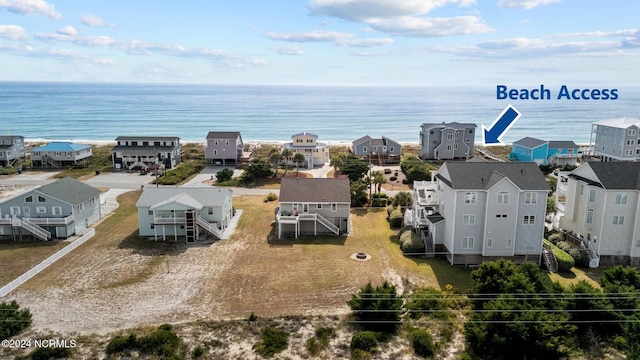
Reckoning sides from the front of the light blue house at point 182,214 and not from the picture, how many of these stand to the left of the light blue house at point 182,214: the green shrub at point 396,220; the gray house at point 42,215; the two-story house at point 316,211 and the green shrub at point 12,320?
2

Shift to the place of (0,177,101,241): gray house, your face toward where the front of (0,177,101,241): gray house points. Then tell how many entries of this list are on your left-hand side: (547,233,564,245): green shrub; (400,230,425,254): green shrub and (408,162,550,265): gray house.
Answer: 3

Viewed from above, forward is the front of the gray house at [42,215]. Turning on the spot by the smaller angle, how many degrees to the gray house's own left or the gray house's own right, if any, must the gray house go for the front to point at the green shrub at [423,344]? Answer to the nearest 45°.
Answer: approximately 90° to the gray house's own left

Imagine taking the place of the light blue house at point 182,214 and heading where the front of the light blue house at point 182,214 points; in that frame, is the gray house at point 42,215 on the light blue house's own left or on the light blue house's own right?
on the light blue house's own right

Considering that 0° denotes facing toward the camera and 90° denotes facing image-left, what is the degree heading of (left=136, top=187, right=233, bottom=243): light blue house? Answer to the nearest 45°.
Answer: approximately 0°

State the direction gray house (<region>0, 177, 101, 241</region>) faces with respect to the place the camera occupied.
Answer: facing the viewer and to the left of the viewer

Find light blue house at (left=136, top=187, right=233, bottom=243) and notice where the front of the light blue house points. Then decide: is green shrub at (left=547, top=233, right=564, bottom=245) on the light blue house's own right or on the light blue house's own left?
on the light blue house's own left

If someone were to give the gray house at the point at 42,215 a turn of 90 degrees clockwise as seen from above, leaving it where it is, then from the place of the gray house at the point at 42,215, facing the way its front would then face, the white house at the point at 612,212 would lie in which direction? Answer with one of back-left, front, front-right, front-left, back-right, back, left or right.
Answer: back

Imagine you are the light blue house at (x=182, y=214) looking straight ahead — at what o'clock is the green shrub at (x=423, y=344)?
The green shrub is roughly at 11 o'clock from the light blue house.

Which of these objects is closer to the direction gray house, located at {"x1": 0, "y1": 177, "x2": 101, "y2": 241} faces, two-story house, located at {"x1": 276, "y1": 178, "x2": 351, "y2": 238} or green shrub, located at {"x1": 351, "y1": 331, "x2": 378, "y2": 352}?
the green shrub
